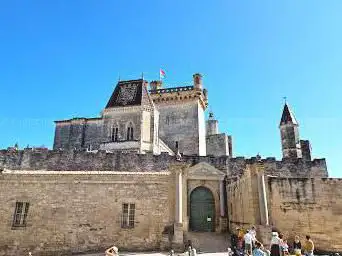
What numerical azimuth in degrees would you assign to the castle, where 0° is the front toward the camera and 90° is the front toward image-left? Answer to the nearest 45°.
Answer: approximately 0°

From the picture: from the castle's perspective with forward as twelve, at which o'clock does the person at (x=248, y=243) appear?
The person is roughly at 10 o'clock from the castle.
